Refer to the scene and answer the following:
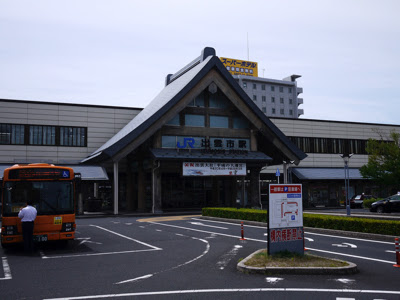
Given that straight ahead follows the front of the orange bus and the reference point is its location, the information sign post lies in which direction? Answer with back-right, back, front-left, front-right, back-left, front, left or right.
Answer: front-left

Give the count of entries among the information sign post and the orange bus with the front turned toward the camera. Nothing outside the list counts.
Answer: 2

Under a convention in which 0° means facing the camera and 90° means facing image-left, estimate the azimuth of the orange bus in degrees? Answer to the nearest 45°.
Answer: approximately 0°

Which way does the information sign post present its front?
toward the camera

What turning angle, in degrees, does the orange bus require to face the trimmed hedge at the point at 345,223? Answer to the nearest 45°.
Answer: approximately 90° to its left

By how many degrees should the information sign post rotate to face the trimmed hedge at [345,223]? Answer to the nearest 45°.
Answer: approximately 180°

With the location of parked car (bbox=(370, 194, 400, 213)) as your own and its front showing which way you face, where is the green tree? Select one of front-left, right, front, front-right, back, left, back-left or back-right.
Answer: right

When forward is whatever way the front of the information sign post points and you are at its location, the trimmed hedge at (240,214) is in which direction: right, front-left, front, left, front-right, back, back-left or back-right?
back
